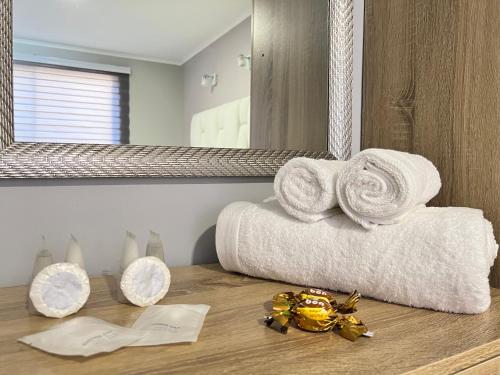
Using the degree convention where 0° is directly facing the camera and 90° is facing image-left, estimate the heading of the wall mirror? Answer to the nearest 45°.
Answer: approximately 0°
